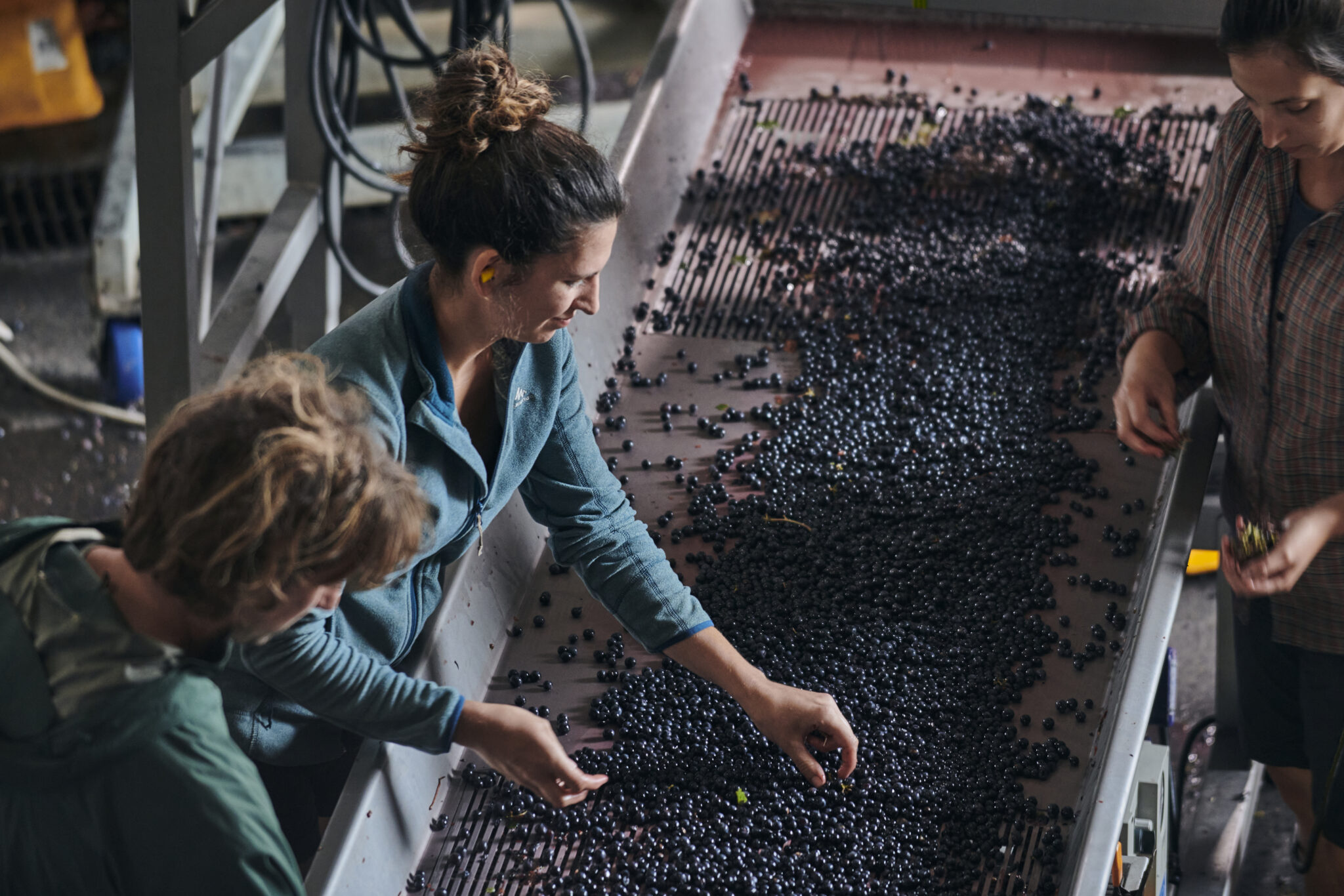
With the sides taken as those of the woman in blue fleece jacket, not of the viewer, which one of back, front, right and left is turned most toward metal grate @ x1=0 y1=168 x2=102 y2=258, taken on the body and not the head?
back

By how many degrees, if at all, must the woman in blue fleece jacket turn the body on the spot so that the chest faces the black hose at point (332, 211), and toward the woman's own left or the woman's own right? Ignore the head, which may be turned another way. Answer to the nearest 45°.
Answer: approximately 135° to the woman's own left

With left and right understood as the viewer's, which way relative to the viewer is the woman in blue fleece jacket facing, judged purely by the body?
facing the viewer and to the right of the viewer

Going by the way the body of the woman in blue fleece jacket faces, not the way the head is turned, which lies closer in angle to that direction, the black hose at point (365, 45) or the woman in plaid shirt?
the woman in plaid shirt

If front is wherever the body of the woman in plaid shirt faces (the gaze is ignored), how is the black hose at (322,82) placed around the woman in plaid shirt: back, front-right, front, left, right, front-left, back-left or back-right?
front-right

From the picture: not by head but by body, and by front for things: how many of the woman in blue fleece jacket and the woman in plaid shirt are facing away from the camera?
0

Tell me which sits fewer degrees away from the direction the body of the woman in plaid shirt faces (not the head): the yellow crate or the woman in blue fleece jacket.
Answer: the woman in blue fleece jacket

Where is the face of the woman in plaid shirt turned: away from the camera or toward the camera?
toward the camera

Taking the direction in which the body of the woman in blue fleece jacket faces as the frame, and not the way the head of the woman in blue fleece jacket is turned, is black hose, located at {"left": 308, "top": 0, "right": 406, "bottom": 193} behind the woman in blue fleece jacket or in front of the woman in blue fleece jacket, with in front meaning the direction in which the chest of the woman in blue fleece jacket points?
behind

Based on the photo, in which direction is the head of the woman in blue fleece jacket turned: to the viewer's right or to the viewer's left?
to the viewer's right

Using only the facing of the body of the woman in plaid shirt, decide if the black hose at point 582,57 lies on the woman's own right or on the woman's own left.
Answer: on the woman's own right
